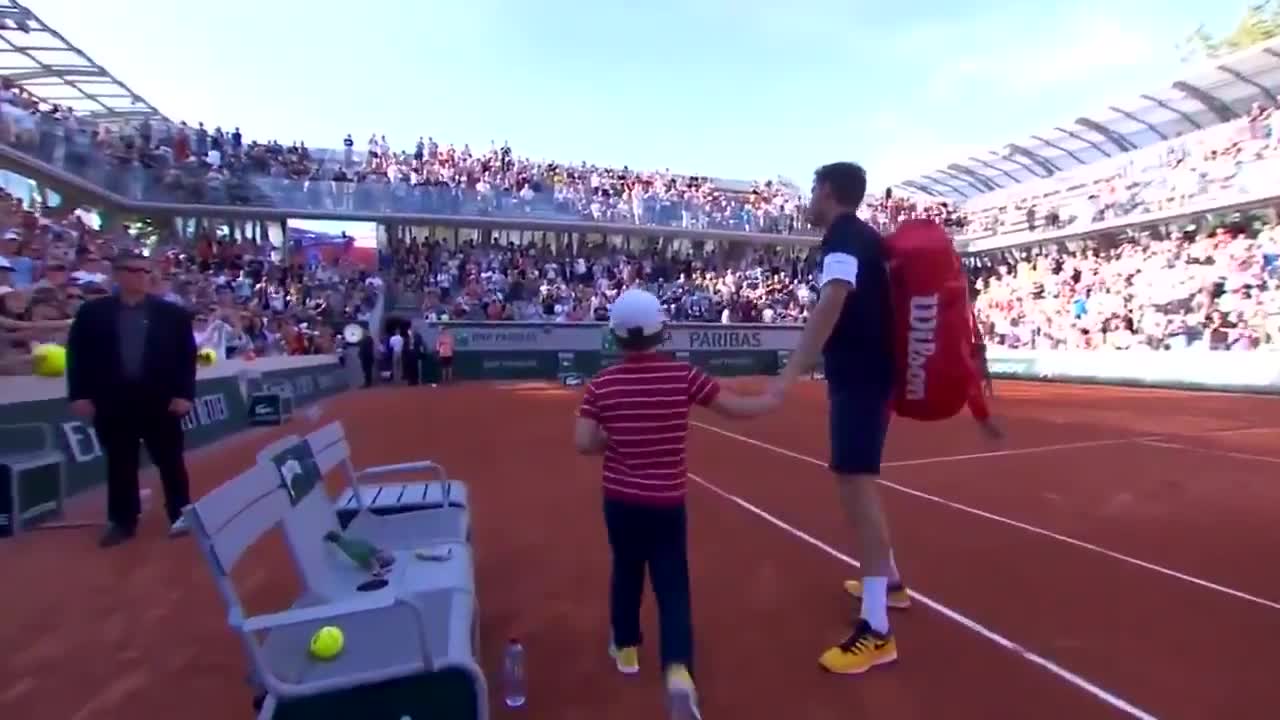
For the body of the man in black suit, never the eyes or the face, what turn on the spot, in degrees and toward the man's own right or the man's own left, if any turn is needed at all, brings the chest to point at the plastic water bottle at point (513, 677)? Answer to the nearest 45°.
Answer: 0° — they already face it

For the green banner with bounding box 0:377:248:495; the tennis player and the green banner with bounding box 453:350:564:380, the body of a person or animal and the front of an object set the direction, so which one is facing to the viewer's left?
the tennis player

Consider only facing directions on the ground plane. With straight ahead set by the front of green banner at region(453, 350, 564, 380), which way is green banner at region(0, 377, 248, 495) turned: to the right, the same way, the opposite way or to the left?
to the left

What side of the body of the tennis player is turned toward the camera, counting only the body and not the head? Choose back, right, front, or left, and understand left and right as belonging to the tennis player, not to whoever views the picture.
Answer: left

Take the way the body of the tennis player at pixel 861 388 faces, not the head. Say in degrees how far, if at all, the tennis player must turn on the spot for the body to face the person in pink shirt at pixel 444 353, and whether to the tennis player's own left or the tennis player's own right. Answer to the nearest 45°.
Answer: approximately 45° to the tennis player's own right

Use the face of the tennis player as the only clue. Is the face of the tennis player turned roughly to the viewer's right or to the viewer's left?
to the viewer's left

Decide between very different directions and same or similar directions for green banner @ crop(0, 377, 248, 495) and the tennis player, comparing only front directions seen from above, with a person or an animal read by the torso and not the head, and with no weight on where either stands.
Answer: very different directions

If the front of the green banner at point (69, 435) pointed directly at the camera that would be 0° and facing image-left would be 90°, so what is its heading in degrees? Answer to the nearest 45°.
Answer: approximately 315°
